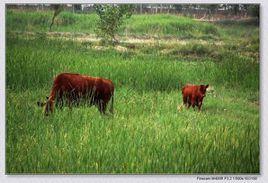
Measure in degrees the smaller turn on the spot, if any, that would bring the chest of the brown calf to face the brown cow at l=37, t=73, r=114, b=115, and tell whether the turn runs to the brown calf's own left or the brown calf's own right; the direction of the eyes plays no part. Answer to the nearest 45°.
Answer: approximately 135° to the brown calf's own right

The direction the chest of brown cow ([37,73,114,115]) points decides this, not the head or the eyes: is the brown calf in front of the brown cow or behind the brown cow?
behind

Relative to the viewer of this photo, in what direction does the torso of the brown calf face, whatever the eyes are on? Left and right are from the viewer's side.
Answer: facing the viewer and to the right of the viewer

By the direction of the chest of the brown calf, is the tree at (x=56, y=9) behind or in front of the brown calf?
behind

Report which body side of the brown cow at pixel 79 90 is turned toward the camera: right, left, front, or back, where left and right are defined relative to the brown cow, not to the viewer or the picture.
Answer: left
